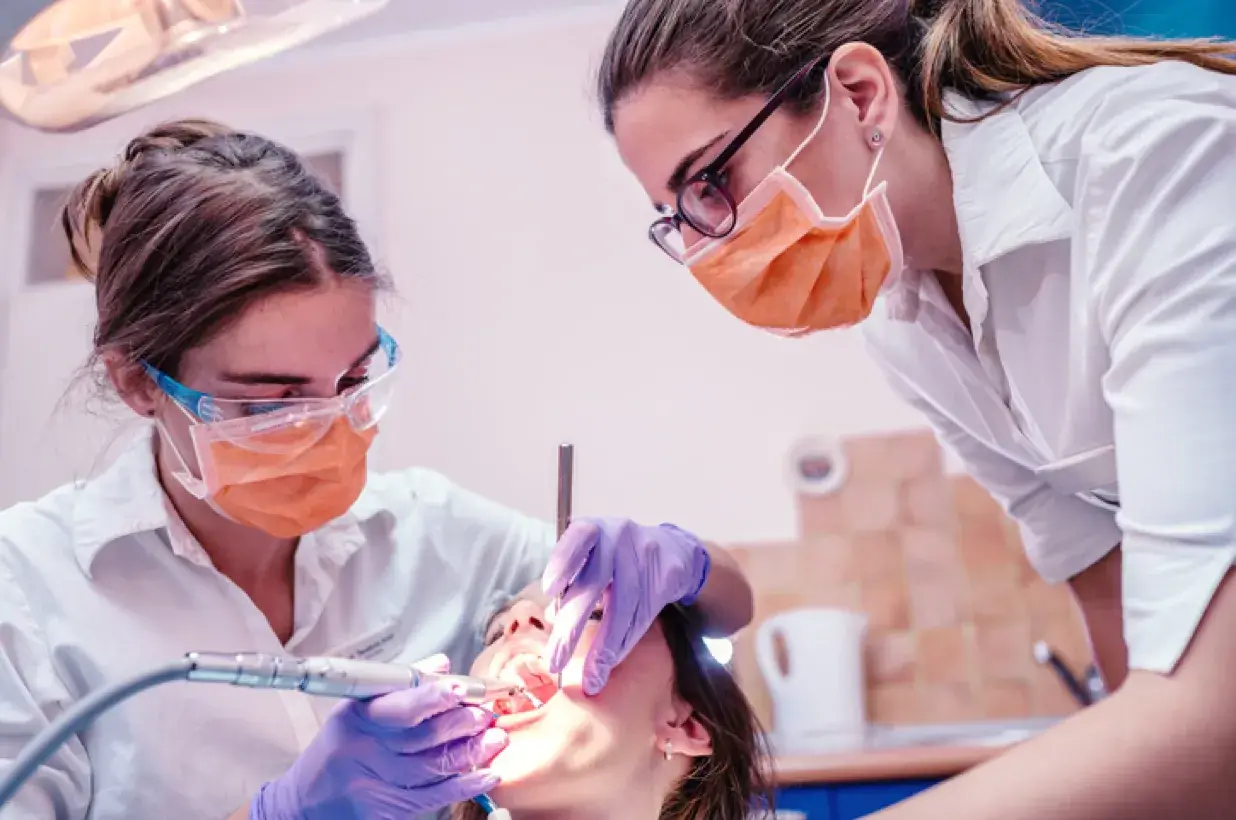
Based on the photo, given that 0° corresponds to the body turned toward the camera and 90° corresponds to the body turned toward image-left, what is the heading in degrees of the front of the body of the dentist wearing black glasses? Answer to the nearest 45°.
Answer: approximately 45°

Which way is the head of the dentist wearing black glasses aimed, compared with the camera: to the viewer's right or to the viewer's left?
to the viewer's left

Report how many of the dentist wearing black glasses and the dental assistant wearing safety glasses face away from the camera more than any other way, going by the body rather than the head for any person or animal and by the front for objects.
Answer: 0

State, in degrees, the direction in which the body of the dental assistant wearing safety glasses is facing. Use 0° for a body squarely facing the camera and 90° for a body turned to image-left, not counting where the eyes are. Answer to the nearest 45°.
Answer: approximately 315°
